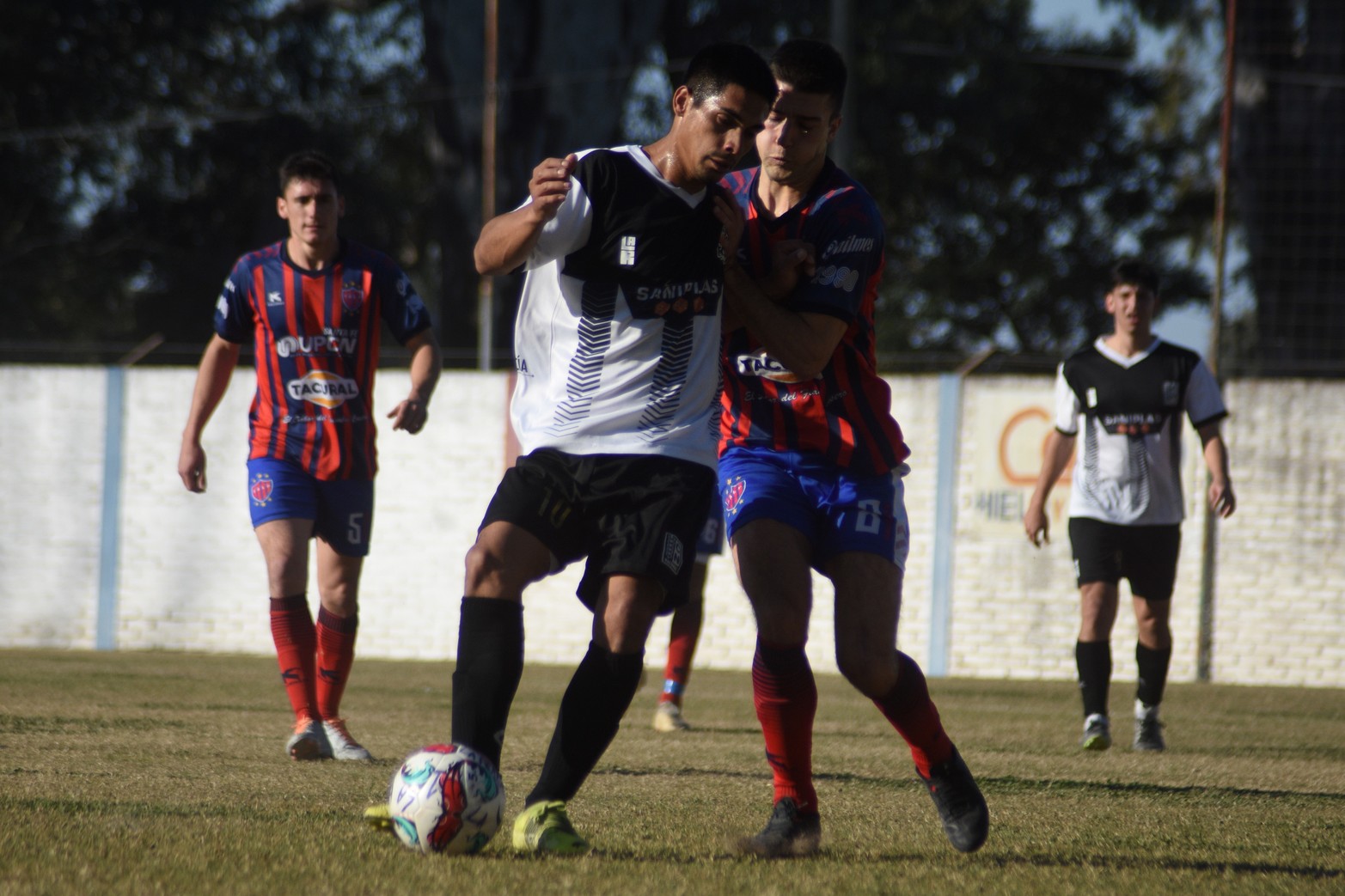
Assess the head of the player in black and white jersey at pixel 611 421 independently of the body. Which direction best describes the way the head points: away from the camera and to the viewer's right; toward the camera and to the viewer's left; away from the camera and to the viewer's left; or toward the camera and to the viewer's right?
toward the camera and to the viewer's right

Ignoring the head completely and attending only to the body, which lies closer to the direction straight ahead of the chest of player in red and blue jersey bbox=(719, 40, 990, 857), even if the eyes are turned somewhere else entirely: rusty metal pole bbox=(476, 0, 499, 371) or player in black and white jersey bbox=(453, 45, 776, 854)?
the player in black and white jersey

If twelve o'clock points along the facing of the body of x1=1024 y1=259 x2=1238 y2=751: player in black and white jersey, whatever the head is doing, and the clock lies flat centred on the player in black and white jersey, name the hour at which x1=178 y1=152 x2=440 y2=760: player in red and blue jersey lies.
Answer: The player in red and blue jersey is roughly at 2 o'clock from the player in black and white jersey.

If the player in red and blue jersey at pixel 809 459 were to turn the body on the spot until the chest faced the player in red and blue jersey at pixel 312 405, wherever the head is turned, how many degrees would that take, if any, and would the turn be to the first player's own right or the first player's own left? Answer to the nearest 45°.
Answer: approximately 90° to the first player's own right

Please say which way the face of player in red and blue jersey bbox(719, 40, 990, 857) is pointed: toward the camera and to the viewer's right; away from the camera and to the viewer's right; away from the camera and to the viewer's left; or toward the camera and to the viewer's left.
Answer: toward the camera and to the viewer's left

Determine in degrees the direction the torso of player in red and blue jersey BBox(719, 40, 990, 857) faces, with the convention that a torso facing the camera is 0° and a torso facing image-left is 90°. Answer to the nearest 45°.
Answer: approximately 45°

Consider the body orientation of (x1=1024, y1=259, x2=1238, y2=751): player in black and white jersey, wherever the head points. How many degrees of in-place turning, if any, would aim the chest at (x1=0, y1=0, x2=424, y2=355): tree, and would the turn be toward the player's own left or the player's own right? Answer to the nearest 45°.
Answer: approximately 135° to the player's own right

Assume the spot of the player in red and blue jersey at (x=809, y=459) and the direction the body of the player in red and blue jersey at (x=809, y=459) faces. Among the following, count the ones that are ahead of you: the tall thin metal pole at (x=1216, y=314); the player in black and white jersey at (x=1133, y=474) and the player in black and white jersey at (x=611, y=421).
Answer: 1

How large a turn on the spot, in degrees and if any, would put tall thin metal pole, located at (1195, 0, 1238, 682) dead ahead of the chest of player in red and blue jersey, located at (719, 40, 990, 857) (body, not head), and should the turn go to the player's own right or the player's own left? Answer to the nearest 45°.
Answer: approximately 135° to the player's own right

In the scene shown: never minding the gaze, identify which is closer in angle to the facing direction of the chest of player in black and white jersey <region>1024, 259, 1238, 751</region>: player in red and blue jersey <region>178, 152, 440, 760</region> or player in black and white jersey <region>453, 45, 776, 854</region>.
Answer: the player in black and white jersey

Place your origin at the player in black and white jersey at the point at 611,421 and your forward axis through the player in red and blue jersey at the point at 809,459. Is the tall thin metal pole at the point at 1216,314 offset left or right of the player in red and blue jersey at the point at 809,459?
left

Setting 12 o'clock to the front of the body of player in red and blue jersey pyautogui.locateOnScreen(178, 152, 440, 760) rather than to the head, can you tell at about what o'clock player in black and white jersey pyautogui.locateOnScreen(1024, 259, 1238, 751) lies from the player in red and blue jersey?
The player in black and white jersey is roughly at 9 o'clock from the player in red and blue jersey.
